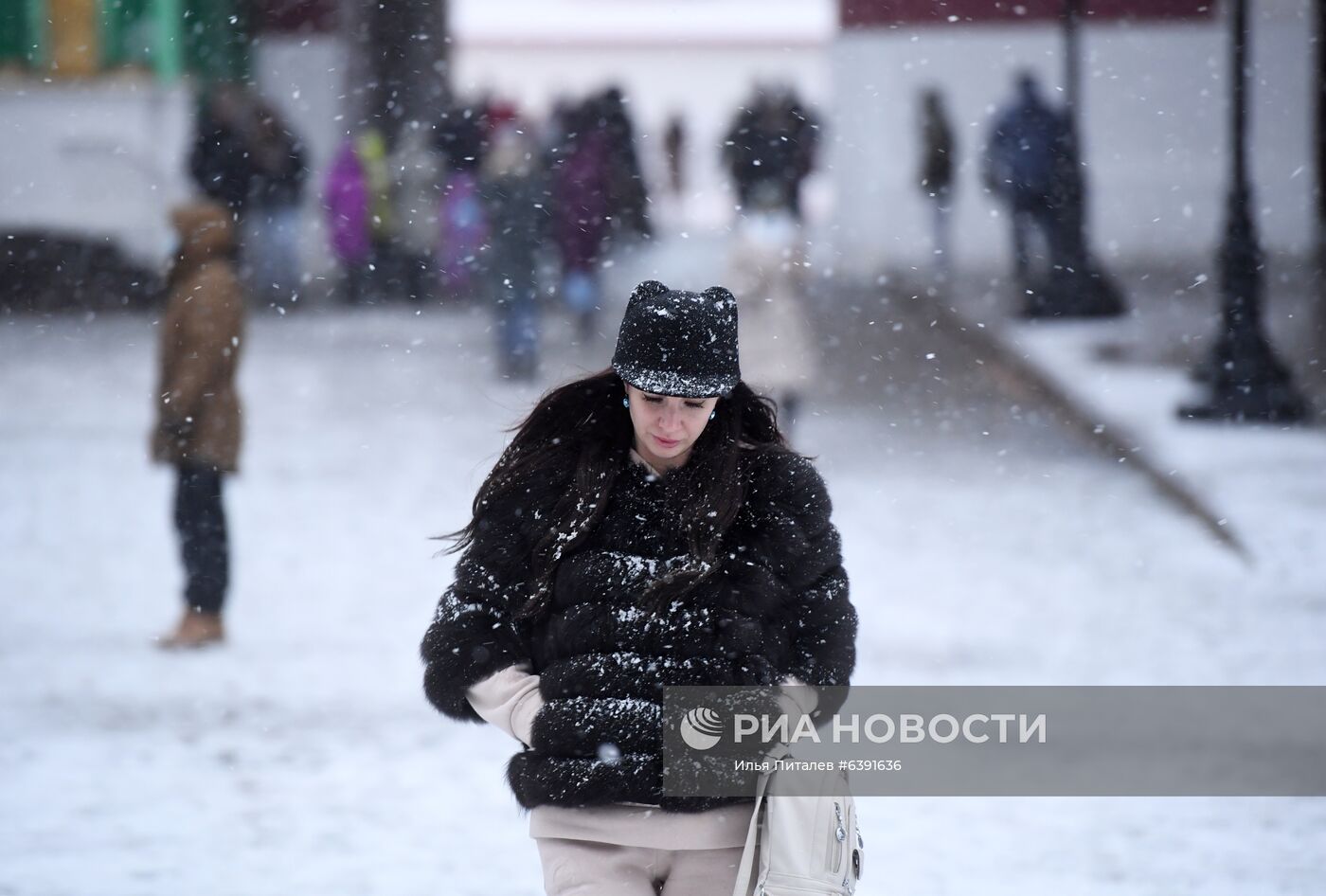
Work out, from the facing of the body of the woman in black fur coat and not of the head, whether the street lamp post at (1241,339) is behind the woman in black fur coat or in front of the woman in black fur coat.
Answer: behind

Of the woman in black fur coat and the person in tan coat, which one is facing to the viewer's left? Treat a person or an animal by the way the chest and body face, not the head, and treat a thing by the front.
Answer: the person in tan coat

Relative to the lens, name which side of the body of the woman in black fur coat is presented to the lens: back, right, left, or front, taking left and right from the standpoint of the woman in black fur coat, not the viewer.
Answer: front

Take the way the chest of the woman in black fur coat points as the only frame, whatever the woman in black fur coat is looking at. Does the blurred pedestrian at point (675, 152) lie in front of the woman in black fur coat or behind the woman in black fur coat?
behind

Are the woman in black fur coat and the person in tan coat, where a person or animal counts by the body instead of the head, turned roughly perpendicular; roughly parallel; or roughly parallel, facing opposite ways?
roughly perpendicular

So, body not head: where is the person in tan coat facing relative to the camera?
to the viewer's left

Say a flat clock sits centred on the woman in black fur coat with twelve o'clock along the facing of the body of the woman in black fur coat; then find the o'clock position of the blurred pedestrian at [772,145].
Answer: The blurred pedestrian is roughly at 6 o'clock from the woman in black fur coat.

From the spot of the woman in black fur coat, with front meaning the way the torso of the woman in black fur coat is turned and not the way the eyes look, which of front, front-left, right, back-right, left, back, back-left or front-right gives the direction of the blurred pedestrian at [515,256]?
back

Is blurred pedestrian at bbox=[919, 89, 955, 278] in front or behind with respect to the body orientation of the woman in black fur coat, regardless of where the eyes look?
behind

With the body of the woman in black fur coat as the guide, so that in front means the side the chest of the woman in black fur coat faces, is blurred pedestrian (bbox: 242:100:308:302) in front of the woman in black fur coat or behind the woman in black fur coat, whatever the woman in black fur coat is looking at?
behind

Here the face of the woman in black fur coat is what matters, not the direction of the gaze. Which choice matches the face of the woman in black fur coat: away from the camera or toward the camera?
toward the camera

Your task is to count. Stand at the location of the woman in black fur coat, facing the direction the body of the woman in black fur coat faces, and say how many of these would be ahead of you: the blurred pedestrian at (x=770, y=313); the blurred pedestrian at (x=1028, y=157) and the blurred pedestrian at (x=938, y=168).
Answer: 0
